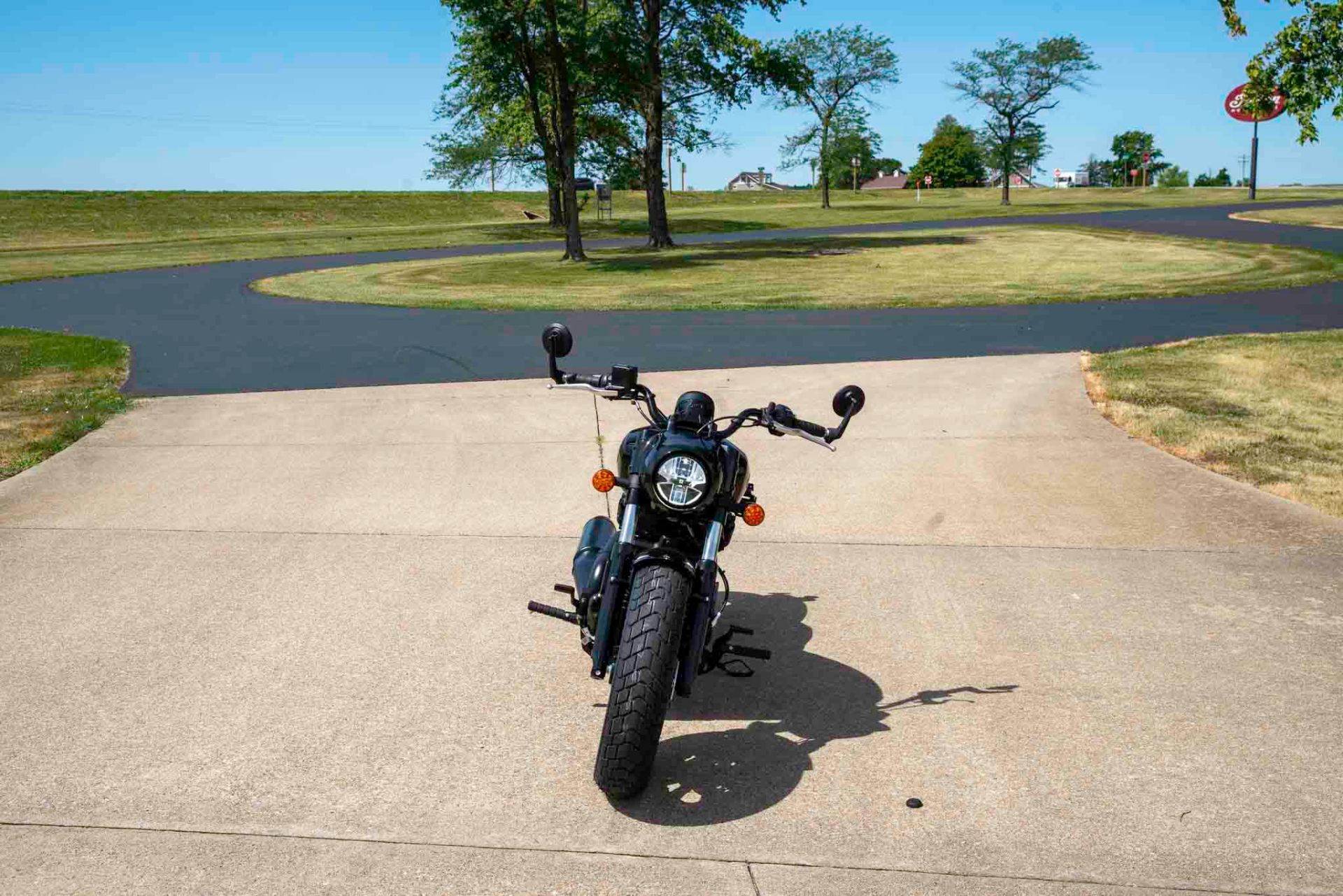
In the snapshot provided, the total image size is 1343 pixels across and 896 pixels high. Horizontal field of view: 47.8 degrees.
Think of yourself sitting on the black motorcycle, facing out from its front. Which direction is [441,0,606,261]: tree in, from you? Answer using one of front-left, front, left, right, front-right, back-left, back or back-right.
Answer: back

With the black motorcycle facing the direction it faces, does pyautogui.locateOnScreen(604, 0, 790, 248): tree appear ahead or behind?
behind

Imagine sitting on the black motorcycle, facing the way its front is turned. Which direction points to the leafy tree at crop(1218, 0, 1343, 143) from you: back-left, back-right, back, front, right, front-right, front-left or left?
back-left

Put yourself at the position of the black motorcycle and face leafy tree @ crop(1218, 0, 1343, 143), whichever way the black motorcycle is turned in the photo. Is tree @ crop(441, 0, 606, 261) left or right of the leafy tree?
left

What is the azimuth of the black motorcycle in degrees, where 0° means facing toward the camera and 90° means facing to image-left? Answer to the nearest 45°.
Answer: approximately 0°
